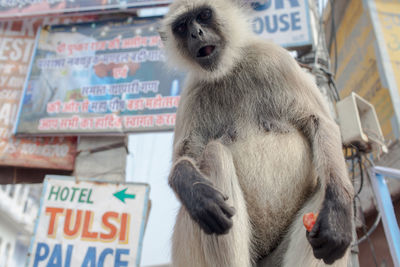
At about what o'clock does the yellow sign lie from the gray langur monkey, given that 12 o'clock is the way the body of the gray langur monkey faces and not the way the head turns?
The yellow sign is roughly at 7 o'clock from the gray langur monkey.

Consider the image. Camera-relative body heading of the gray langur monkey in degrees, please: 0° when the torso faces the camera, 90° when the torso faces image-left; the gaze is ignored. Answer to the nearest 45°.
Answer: approximately 0°

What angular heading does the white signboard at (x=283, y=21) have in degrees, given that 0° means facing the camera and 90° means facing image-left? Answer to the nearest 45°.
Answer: approximately 0°

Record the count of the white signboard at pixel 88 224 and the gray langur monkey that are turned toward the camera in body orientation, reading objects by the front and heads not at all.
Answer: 2

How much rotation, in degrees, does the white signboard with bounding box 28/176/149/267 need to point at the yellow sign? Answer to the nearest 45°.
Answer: approximately 90° to its left
